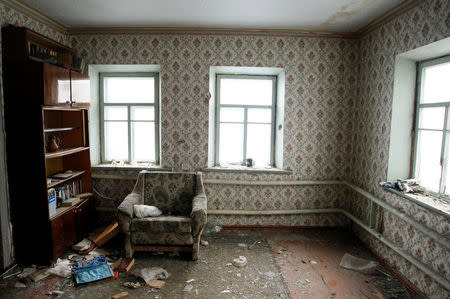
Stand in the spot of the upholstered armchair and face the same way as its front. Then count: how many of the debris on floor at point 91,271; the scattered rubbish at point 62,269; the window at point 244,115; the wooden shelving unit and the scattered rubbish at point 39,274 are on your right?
4

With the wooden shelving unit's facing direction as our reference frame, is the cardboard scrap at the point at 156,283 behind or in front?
in front

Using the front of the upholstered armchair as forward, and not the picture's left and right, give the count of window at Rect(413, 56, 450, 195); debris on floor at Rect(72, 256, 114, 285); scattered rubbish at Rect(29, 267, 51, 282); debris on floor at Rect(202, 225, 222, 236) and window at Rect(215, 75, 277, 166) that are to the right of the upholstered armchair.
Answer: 2

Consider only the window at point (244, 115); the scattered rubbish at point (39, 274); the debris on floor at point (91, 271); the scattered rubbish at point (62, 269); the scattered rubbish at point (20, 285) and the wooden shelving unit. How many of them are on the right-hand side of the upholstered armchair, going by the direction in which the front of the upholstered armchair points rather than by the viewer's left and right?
5

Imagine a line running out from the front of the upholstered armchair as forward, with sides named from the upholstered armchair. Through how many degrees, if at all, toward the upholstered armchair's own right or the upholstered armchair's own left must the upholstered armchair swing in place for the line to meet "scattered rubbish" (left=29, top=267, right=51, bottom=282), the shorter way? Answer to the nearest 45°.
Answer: approximately 90° to the upholstered armchair's own right

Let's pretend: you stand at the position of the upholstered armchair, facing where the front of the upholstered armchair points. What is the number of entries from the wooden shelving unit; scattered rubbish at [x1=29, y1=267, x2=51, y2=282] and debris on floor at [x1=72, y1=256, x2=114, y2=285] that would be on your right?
3

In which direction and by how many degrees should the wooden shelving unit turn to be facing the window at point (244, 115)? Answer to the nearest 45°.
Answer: approximately 45° to its left

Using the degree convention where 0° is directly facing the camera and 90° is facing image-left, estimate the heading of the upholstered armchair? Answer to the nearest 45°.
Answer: approximately 0°

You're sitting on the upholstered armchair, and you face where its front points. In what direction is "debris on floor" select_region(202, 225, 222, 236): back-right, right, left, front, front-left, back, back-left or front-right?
back-left

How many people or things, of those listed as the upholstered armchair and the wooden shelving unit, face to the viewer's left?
0

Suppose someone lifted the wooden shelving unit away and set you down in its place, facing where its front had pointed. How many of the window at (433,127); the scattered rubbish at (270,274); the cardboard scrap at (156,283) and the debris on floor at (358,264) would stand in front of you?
4

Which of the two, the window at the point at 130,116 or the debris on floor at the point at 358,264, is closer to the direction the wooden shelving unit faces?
the debris on floor

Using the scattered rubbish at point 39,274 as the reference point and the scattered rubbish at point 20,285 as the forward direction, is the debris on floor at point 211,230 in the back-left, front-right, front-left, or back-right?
back-left

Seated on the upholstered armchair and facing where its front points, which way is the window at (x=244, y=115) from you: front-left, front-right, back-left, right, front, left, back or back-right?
back-left

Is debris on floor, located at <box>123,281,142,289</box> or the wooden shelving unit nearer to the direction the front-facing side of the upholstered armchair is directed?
the debris on floor
